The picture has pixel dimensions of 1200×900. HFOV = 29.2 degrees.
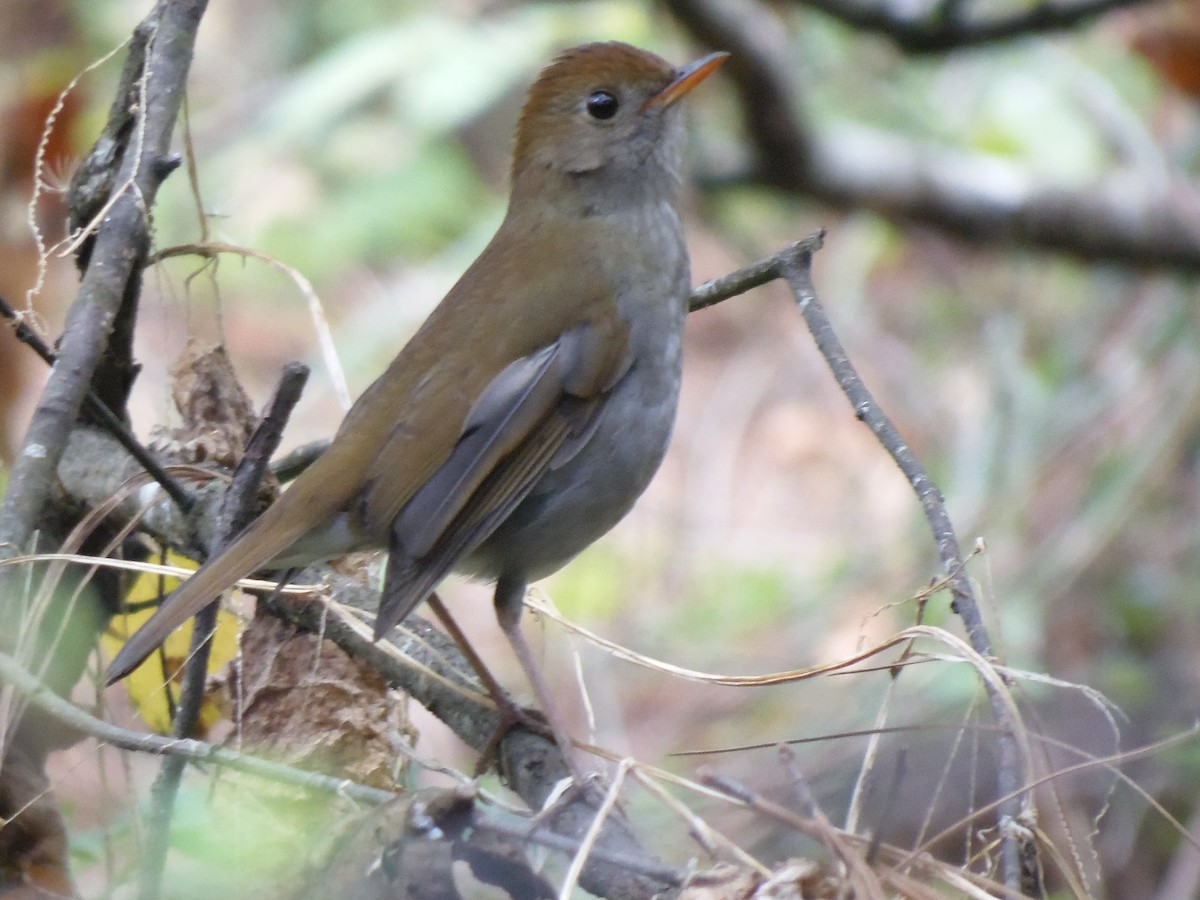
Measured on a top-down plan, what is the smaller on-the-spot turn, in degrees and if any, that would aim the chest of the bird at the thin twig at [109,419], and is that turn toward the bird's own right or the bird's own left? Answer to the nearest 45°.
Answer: approximately 135° to the bird's own right

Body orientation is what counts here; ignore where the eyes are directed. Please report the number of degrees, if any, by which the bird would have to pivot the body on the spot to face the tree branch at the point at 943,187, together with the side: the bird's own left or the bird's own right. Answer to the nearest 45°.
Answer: approximately 45° to the bird's own left

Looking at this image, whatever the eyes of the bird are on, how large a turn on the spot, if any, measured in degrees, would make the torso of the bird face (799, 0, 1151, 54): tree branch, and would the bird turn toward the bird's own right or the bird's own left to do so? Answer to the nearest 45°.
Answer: approximately 45° to the bird's own left

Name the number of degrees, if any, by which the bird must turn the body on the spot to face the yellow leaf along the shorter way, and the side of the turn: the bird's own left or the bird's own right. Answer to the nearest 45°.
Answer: approximately 180°

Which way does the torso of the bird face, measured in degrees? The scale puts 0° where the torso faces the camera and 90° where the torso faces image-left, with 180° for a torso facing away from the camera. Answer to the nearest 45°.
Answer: approximately 270°

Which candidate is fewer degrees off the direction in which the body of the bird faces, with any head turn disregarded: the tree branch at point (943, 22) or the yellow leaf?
the tree branch
